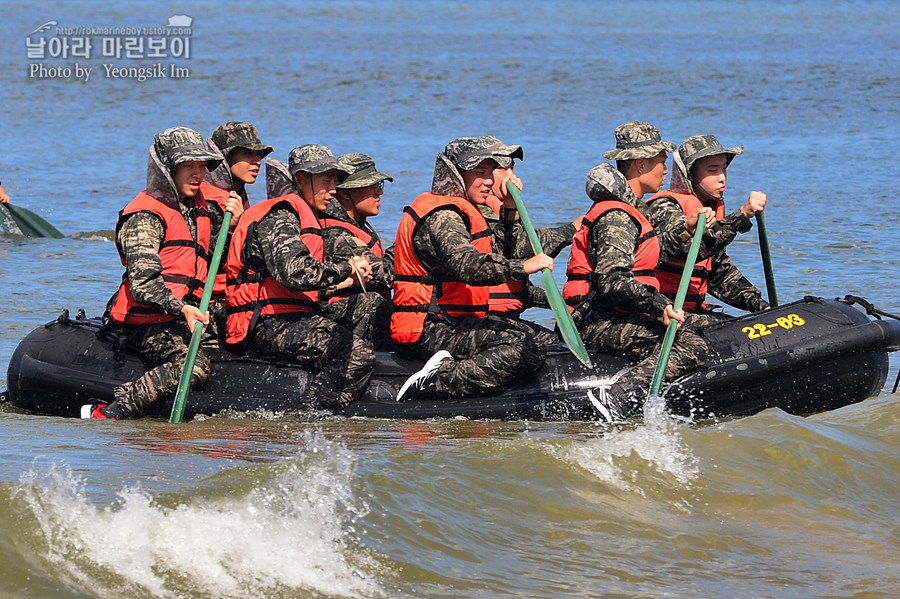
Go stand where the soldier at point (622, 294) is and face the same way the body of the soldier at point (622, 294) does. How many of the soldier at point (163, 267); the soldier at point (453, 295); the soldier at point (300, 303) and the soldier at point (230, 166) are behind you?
4

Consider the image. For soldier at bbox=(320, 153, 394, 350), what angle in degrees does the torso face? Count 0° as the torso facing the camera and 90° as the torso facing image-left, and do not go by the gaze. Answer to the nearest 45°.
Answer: approximately 270°

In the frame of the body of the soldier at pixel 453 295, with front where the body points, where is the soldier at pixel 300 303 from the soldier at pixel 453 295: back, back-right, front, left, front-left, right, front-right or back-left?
back

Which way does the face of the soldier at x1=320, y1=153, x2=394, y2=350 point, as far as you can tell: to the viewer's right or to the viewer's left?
to the viewer's right

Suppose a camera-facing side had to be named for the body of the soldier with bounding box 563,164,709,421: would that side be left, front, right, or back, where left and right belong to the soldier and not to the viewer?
right

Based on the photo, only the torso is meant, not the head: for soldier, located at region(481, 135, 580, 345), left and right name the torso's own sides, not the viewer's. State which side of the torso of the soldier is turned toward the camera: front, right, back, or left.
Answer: right

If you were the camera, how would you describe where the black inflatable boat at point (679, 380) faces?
facing to the right of the viewer

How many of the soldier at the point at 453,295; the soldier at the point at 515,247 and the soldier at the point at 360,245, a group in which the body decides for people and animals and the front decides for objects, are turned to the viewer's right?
3

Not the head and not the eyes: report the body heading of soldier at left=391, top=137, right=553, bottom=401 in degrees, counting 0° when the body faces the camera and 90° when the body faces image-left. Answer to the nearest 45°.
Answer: approximately 270°

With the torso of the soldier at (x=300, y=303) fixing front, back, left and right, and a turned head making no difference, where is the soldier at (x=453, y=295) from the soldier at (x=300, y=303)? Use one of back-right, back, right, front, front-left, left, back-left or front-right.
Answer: front

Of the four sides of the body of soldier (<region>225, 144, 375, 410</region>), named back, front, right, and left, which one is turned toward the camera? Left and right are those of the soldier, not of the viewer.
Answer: right

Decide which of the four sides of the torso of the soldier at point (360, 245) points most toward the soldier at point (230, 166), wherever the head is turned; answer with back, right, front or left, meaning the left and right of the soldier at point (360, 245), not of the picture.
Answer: back
